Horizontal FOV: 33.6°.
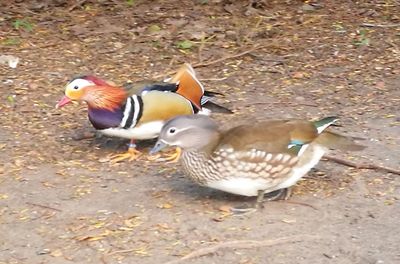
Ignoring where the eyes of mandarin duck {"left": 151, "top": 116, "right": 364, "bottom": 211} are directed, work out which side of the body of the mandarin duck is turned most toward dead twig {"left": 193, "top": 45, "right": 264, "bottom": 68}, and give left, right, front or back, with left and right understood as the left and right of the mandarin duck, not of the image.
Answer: right

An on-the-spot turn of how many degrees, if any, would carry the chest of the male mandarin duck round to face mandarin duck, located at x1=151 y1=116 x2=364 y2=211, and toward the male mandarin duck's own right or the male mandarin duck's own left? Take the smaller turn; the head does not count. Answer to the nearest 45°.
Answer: approximately 135° to the male mandarin duck's own left

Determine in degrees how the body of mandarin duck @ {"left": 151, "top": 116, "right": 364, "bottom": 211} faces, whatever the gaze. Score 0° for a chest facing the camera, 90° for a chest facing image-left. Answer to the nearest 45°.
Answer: approximately 90°

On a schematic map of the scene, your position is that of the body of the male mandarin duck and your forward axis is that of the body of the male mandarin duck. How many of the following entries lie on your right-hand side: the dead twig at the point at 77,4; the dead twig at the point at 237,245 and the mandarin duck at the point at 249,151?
1

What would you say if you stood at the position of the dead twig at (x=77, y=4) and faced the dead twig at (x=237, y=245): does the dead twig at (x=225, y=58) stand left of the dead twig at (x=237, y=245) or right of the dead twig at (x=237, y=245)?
left

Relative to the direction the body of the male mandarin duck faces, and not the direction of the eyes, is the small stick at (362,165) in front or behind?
behind

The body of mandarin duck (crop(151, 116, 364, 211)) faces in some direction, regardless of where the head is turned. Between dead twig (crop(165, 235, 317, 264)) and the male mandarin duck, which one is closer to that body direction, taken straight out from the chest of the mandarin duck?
the male mandarin duck

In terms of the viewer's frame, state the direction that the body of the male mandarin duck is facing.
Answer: to the viewer's left

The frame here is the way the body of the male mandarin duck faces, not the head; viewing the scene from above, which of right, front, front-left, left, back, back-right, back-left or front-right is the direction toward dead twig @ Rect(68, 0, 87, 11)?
right

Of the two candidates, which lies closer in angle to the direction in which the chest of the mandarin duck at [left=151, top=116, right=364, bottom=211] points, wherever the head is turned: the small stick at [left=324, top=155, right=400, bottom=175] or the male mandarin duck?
the male mandarin duck

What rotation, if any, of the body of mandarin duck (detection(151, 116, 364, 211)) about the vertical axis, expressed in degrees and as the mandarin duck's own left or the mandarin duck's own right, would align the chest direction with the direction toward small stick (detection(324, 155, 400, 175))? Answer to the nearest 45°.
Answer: approximately 135° to the mandarin duck's own right

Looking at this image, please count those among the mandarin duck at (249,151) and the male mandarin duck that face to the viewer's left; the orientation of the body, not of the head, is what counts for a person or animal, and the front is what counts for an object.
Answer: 2
